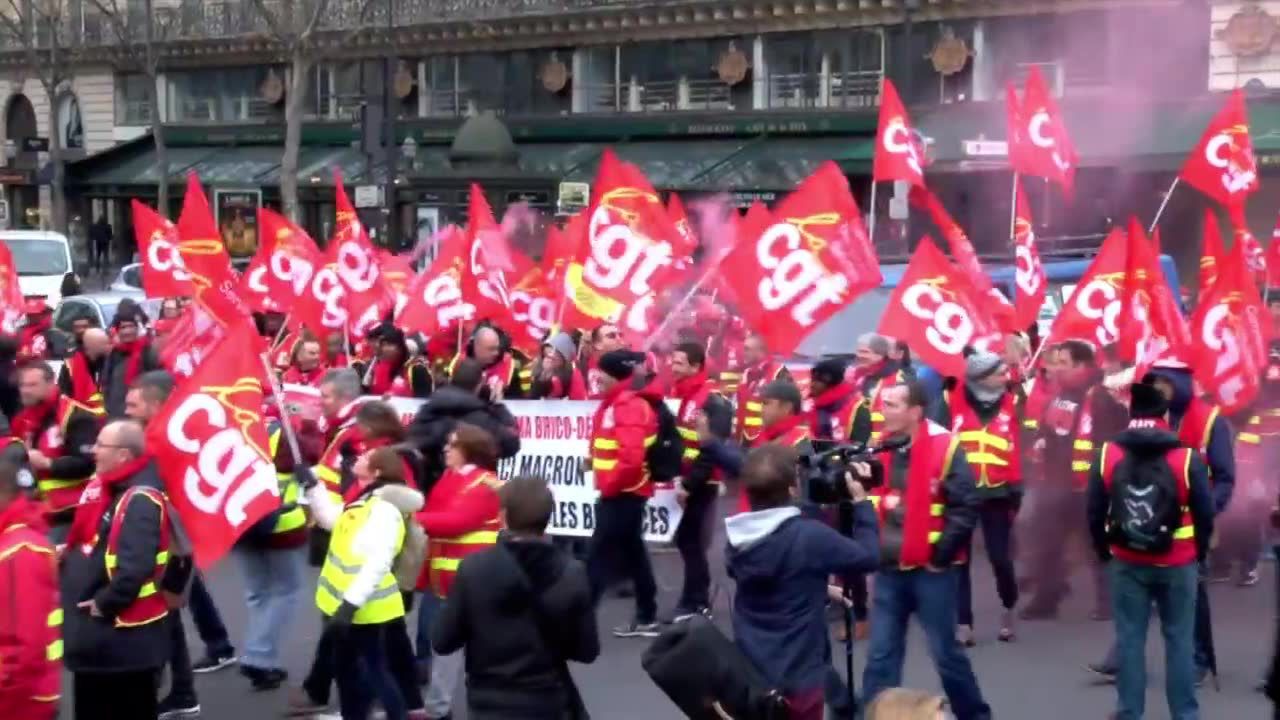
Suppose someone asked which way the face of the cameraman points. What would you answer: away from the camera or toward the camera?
away from the camera

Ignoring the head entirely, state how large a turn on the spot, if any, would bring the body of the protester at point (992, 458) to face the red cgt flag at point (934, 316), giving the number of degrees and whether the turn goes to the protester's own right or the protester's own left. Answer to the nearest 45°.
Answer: approximately 180°

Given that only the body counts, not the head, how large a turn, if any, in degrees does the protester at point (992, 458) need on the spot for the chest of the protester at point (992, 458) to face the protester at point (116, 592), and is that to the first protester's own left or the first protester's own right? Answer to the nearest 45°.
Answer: approximately 45° to the first protester's own right

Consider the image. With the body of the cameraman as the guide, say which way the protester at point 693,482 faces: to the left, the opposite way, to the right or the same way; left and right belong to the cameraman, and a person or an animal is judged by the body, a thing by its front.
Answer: the opposite way

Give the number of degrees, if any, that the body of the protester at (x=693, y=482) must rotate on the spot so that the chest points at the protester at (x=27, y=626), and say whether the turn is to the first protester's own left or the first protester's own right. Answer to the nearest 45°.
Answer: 0° — they already face them

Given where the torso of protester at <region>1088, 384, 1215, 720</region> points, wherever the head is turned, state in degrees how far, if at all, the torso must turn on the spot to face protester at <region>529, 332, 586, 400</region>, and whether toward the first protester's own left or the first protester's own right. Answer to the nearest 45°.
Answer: approximately 45° to the first protester's own left

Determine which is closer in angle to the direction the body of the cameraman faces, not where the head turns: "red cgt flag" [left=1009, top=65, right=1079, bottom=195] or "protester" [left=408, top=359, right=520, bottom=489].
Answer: the red cgt flag

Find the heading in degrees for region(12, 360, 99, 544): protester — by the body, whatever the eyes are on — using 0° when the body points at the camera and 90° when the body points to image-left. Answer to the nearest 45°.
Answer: approximately 45°

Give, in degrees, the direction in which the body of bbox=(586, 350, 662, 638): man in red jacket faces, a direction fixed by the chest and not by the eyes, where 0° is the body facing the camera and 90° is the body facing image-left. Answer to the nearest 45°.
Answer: approximately 90°
